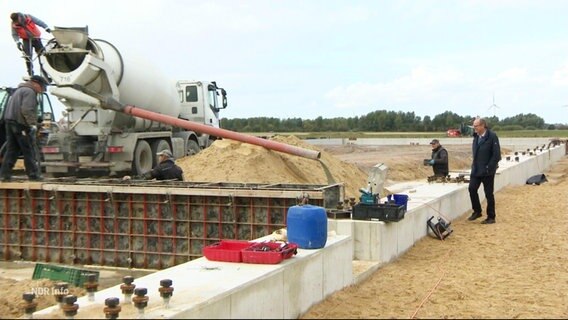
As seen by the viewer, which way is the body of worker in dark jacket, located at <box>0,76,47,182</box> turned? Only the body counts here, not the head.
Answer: to the viewer's right

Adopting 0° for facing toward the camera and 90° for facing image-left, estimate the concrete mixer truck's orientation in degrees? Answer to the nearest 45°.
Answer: approximately 225°

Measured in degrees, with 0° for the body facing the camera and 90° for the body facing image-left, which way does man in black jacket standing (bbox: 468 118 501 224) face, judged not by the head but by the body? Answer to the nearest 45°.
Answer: approximately 45°

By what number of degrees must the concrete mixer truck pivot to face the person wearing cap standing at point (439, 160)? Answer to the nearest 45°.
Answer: approximately 45° to its right

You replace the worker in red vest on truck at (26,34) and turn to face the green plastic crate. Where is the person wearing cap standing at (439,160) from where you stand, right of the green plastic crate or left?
left

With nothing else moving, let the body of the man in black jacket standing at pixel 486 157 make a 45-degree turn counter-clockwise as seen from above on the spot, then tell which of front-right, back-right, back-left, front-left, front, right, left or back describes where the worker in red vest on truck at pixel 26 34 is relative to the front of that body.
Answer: right

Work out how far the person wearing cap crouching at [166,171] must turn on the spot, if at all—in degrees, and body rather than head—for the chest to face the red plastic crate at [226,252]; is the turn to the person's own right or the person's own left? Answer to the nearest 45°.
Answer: approximately 90° to the person's own left

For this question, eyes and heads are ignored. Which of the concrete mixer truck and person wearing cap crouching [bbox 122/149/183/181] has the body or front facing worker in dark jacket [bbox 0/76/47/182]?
the person wearing cap crouching

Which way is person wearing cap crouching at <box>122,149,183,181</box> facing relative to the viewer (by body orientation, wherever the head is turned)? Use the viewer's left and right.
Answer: facing to the left of the viewer
